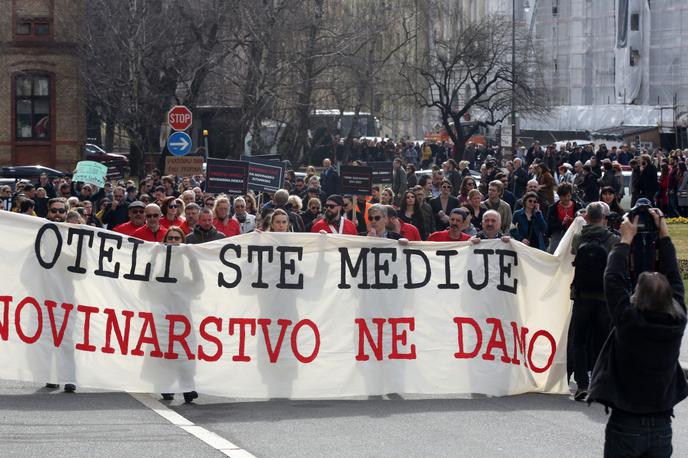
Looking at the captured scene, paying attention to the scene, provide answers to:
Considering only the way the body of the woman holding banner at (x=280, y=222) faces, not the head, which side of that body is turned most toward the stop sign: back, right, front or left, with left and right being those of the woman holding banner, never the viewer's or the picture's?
back

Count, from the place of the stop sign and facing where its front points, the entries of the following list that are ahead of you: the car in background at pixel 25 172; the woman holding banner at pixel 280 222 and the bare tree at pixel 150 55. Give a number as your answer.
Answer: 1

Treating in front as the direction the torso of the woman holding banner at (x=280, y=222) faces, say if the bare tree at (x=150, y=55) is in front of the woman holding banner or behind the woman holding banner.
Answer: behind

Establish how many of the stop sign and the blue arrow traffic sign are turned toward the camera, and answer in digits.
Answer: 2

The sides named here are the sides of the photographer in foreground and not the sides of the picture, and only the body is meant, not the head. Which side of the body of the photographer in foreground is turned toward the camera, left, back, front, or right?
back

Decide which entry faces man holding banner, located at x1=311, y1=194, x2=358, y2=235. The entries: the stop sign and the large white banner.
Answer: the stop sign

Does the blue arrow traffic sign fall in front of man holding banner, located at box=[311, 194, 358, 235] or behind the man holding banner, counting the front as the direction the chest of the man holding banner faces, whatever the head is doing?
behind
